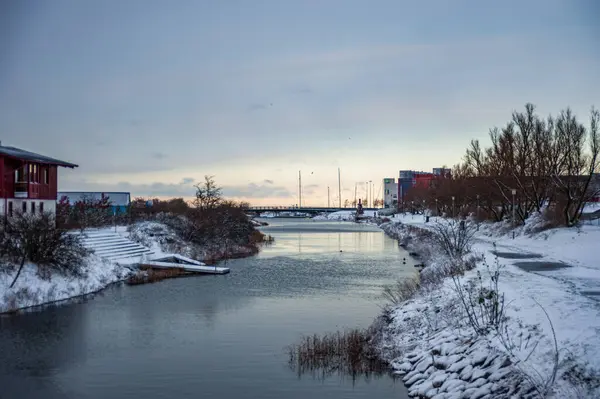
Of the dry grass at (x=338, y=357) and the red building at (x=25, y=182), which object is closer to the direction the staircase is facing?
the dry grass

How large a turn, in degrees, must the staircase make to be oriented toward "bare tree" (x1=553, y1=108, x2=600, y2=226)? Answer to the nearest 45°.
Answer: approximately 45° to its left

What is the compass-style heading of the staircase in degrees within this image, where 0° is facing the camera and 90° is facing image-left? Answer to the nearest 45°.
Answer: approximately 315°

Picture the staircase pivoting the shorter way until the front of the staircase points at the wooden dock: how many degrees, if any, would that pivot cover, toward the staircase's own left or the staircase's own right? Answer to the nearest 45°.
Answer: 0° — it already faces it

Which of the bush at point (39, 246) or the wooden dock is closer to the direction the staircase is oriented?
the wooden dock

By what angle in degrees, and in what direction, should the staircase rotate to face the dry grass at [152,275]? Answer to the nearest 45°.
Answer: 0° — it already faces it
